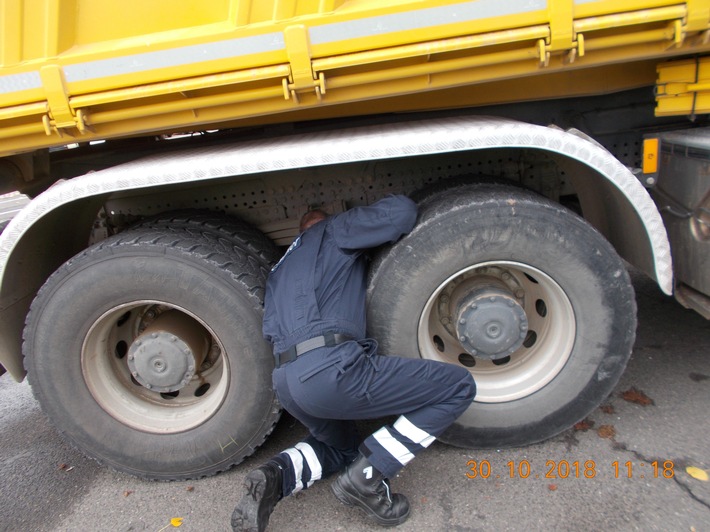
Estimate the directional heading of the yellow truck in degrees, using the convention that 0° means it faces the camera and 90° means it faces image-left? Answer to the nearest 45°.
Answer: approximately 270°
